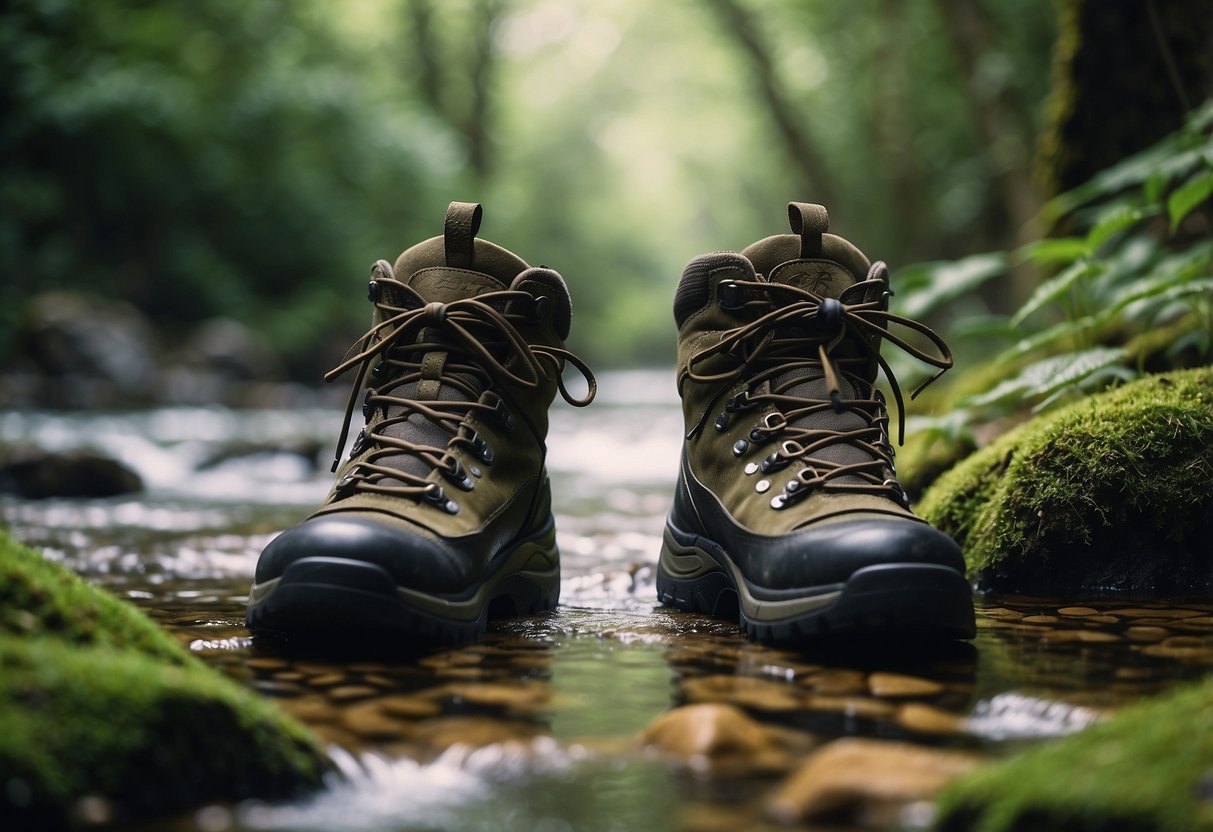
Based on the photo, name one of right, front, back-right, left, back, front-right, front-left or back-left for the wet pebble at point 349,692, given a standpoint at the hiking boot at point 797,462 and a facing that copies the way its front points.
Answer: right

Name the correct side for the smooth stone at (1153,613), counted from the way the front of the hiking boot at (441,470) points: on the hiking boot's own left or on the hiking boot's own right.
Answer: on the hiking boot's own left

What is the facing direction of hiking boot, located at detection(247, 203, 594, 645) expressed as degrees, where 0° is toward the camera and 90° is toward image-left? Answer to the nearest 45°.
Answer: approximately 45°

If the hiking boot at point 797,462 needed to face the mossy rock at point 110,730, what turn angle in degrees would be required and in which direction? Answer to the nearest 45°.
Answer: approximately 90° to its right

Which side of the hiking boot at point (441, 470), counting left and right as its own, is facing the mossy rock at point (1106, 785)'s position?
left

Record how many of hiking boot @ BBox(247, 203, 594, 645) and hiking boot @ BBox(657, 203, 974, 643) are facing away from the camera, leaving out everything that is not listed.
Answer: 0

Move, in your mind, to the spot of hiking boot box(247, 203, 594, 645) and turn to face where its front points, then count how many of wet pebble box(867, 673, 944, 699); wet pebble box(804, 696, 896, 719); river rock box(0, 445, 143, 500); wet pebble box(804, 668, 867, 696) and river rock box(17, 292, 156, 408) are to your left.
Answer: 3

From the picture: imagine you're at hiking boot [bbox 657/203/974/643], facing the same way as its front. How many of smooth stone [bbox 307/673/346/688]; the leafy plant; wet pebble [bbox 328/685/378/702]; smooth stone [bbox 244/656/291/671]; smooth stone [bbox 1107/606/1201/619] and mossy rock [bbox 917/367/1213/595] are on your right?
3

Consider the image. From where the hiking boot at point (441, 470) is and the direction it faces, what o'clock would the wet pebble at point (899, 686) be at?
The wet pebble is roughly at 9 o'clock from the hiking boot.

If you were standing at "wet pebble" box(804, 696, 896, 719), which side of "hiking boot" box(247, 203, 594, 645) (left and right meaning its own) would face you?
left

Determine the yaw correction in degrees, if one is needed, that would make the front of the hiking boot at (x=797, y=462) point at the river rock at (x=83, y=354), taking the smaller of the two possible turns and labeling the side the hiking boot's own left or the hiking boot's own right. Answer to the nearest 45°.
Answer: approximately 180°

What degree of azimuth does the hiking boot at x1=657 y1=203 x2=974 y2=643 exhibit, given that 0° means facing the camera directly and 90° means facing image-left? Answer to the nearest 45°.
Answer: approximately 315°

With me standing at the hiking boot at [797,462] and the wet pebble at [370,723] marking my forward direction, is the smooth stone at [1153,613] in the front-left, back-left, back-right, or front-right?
back-left

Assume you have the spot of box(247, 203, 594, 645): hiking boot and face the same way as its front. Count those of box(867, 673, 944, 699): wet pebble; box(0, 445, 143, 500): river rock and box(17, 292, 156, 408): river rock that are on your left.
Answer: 1
